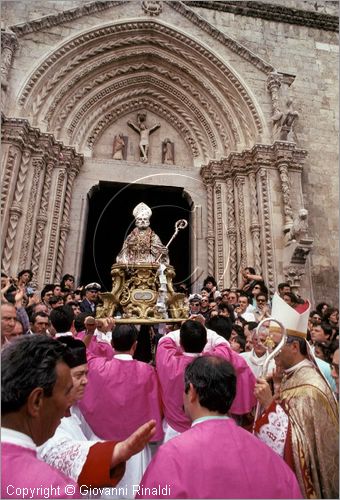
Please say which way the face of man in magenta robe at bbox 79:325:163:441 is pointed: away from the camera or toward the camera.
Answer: away from the camera

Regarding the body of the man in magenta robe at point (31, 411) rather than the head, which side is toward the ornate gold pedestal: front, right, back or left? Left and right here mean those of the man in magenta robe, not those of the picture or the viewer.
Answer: front

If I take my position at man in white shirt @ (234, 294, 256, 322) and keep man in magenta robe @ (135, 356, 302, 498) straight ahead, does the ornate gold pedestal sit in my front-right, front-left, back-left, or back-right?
front-right

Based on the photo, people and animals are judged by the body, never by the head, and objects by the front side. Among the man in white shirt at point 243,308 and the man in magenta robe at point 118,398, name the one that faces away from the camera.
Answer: the man in magenta robe

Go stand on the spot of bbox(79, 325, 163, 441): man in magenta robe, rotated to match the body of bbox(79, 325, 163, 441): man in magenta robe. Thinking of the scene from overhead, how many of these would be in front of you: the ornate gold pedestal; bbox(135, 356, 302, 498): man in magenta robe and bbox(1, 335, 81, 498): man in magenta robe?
1

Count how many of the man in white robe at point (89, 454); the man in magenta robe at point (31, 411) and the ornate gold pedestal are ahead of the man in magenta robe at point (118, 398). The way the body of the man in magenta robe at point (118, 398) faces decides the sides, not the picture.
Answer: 1

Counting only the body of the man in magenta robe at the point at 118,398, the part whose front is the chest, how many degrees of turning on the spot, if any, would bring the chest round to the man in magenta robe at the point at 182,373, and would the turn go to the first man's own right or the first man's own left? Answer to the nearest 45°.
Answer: approximately 90° to the first man's own right

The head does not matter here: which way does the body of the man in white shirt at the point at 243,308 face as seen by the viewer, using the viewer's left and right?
facing the viewer and to the left of the viewer

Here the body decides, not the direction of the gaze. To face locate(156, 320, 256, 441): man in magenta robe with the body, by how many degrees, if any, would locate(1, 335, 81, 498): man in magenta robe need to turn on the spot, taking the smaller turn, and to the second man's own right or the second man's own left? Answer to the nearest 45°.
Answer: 0° — they already face them

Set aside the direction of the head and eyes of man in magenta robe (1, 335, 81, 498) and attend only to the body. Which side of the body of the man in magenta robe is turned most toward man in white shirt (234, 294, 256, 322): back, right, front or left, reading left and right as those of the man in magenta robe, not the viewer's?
front

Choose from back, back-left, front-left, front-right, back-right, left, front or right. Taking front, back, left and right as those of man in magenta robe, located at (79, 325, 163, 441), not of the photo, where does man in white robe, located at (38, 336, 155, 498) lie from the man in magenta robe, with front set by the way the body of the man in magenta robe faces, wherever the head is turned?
back

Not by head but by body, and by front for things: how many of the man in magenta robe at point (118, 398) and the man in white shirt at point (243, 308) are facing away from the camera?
1

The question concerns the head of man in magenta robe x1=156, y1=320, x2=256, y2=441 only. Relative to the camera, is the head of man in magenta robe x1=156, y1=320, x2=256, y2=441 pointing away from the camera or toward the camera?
away from the camera

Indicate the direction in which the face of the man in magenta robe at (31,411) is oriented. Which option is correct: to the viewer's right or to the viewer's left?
to the viewer's right

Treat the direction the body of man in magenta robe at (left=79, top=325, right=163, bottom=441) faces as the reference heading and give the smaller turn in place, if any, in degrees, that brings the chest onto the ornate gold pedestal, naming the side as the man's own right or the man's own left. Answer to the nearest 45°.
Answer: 0° — they already face it

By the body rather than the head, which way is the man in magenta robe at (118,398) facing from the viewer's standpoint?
away from the camera

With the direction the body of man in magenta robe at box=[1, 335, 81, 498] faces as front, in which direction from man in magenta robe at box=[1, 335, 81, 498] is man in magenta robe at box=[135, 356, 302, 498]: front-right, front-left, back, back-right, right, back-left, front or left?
front-right

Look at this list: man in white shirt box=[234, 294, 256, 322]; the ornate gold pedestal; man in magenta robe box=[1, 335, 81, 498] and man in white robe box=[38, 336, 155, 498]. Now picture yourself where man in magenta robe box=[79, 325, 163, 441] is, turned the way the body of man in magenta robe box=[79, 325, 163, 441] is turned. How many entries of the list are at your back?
2

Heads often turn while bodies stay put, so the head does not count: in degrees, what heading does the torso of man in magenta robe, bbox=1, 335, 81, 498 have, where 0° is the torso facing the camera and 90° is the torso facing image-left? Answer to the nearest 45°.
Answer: approximately 225°
